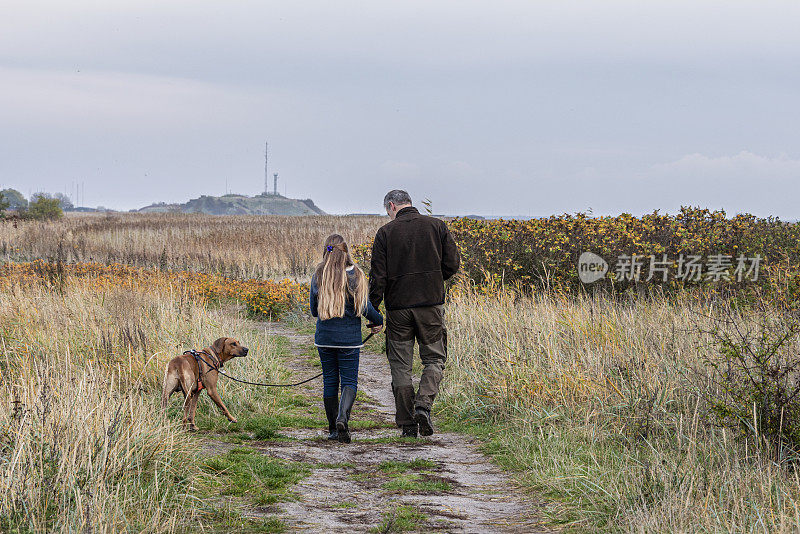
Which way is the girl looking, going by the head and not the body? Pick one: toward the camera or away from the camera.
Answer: away from the camera

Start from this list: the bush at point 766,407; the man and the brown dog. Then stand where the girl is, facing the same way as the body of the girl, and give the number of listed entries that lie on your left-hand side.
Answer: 1

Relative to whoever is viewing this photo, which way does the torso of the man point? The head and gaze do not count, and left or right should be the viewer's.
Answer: facing away from the viewer

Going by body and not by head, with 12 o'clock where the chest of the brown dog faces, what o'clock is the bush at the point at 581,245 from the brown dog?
The bush is roughly at 12 o'clock from the brown dog.

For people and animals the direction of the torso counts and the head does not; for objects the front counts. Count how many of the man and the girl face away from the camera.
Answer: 2

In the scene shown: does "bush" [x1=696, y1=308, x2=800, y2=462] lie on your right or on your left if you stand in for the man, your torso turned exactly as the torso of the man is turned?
on your right

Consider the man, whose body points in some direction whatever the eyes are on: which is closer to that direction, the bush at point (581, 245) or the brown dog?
the bush

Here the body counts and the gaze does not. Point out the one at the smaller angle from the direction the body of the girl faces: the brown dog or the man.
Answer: the man

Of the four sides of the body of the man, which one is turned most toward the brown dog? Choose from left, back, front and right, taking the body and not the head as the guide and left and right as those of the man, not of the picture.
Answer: left

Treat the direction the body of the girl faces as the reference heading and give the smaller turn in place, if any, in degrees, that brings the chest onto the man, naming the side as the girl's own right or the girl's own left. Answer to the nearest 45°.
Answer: approximately 45° to the girl's own right

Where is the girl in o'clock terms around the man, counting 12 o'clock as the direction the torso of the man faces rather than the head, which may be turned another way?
The girl is roughly at 8 o'clock from the man.

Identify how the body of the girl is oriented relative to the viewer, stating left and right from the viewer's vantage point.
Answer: facing away from the viewer

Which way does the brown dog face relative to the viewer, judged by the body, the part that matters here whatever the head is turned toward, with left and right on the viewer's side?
facing away from the viewer and to the right of the viewer

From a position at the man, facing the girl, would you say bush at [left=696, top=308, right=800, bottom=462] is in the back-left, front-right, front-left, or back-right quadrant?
back-left
